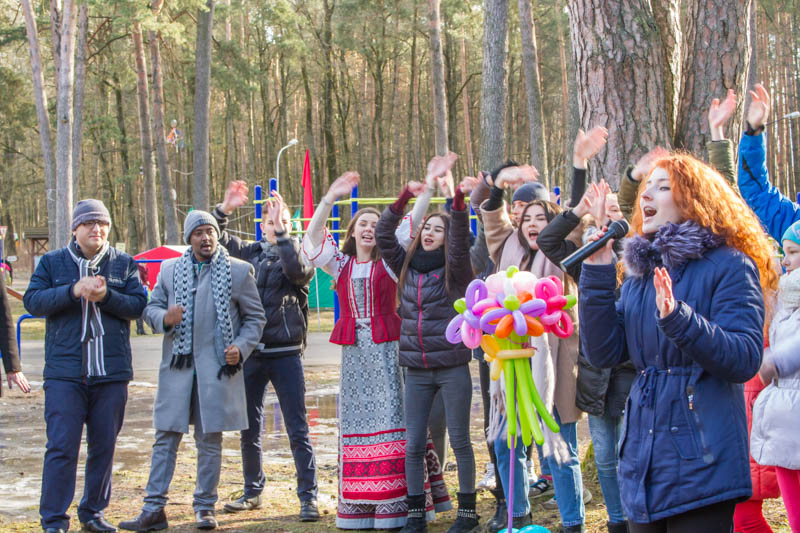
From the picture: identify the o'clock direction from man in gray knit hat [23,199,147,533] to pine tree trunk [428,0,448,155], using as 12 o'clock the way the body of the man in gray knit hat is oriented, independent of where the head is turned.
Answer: The pine tree trunk is roughly at 7 o'clock from the man in gray knit hat.

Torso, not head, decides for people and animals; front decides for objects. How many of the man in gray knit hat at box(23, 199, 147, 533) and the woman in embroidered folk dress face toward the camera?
2

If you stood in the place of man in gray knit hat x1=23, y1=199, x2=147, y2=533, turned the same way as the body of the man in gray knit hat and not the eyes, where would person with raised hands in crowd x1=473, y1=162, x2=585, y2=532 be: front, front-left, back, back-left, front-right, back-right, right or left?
front-left

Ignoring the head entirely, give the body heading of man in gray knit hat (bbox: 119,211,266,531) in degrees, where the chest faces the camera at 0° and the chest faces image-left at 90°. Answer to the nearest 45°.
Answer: approximately 0°

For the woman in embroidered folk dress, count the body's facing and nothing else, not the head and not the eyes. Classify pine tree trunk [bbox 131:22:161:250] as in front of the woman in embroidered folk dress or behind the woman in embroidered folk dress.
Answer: behind

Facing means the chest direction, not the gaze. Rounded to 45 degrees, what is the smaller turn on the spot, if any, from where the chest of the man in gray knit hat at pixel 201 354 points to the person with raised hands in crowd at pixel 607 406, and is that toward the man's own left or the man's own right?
approximately 45° to the man's own left

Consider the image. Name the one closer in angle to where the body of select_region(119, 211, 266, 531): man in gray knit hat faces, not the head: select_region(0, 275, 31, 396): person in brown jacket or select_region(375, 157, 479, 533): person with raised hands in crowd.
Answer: the person with raised hands in crowd

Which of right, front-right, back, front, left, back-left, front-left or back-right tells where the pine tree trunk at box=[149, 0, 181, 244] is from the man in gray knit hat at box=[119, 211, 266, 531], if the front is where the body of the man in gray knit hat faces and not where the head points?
back
